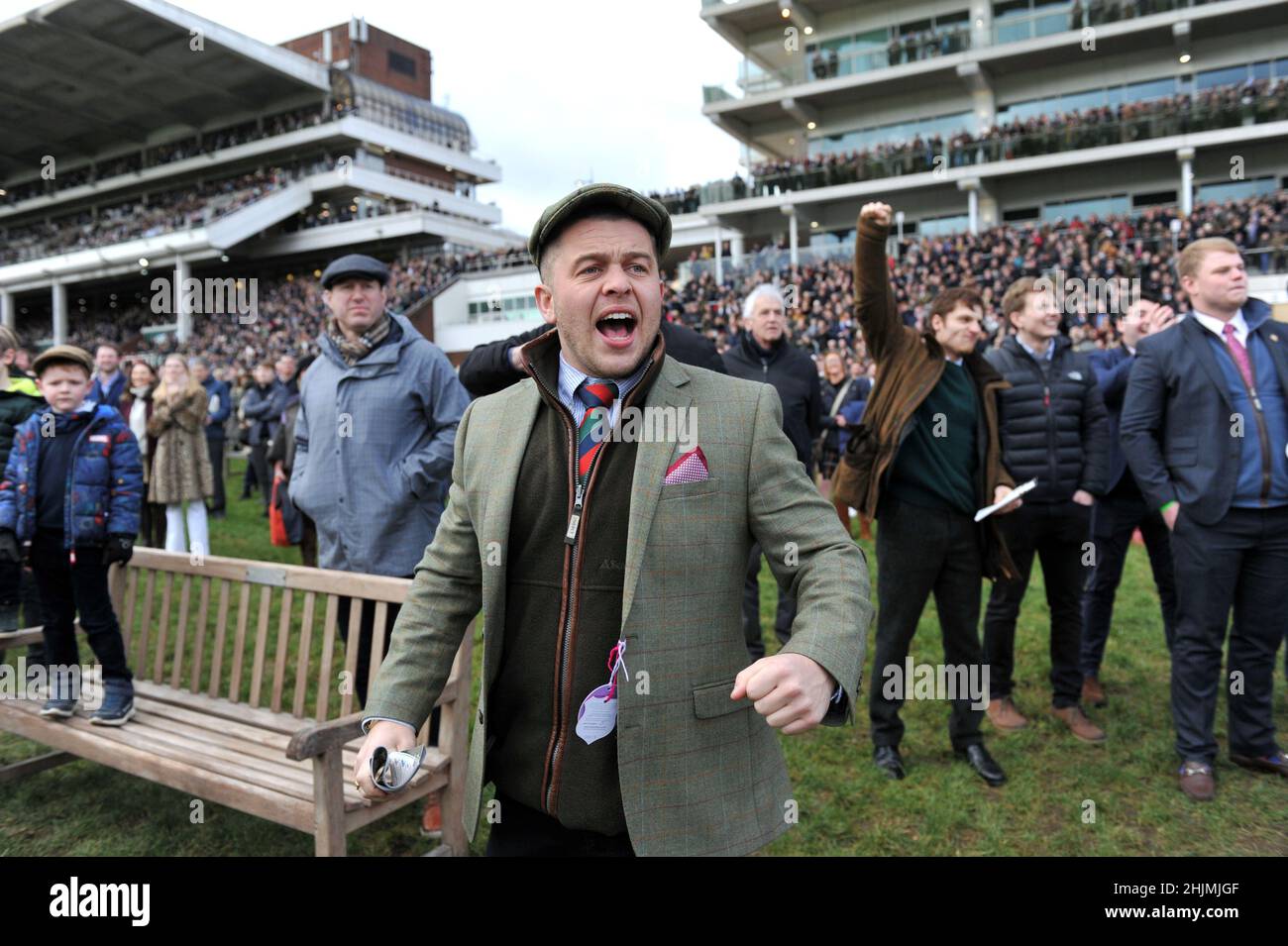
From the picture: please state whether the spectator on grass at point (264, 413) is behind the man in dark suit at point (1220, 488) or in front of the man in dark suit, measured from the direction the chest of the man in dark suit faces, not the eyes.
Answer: behind

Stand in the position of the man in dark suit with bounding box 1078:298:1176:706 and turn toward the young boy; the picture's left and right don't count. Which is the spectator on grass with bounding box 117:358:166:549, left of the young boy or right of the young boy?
right
